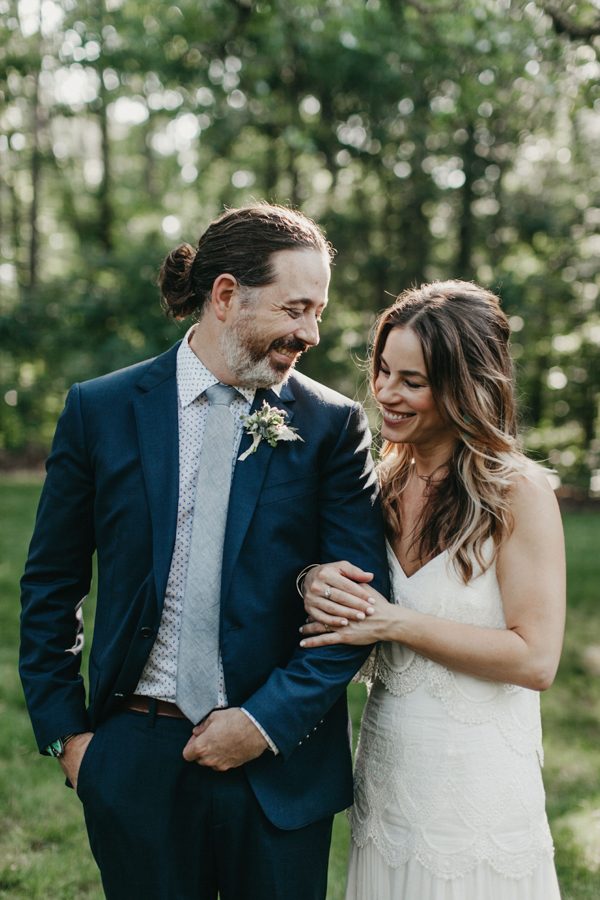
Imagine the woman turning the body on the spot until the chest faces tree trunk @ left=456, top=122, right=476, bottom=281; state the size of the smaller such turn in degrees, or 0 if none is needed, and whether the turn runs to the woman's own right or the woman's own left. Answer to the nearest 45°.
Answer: approximately 135° to the woman's own right

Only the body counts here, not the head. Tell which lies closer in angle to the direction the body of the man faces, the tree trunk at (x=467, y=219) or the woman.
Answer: the woman

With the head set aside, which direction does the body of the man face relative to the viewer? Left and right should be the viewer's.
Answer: facing the viewer

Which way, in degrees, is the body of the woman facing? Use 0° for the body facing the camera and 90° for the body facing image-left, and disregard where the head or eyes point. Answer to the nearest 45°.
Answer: approximately 45°

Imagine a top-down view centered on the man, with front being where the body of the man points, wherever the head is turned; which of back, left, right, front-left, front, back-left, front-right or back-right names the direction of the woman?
left

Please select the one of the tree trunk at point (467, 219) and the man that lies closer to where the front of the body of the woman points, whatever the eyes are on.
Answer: the man

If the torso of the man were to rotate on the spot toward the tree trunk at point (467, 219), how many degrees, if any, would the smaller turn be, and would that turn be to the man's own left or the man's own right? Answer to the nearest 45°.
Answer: approximately 180°

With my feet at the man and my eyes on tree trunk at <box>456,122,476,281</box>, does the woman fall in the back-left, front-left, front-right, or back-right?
front-right

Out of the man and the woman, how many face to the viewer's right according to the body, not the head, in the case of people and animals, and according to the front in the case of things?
0

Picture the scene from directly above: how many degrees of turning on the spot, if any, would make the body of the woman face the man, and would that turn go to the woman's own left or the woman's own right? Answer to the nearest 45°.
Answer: approximately 45° to the woman's own right
